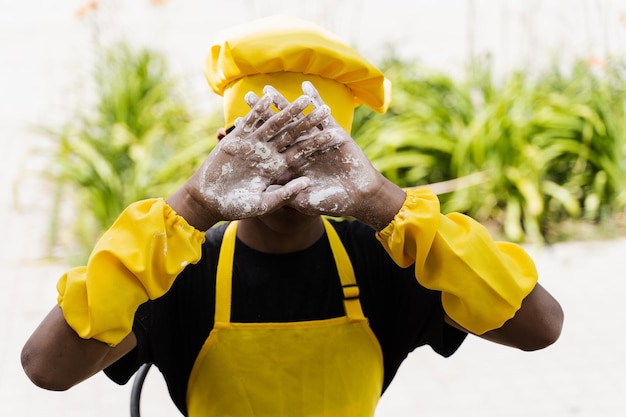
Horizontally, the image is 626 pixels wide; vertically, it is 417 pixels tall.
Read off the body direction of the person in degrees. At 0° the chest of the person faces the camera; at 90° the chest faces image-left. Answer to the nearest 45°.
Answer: approximately 0°

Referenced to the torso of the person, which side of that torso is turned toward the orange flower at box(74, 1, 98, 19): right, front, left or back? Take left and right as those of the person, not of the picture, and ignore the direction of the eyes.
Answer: back
